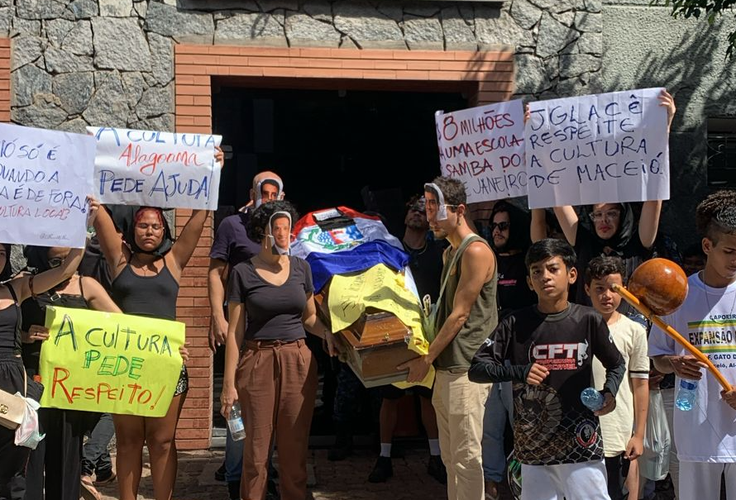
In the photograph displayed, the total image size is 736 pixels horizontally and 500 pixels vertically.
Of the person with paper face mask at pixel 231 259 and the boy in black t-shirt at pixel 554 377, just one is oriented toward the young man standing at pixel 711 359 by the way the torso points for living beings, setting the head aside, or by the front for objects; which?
the person with paper face mask

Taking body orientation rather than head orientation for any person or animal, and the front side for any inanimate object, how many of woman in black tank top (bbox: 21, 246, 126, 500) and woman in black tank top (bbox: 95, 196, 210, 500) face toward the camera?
2

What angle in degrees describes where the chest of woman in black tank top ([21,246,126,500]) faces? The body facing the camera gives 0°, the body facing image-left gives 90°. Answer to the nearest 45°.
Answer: approximately 0°

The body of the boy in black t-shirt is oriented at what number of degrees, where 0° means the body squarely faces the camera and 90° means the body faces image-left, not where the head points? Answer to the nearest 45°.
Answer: approximately 0°
